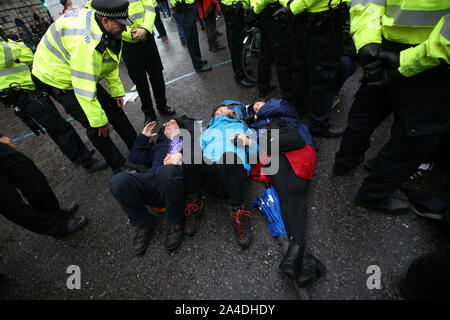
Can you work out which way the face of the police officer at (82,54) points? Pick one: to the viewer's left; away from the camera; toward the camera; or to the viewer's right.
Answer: to the viewer's right

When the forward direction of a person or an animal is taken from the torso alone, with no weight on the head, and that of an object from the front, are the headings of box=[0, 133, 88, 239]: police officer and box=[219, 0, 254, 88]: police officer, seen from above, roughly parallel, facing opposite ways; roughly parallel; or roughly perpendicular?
roughly perpendicular

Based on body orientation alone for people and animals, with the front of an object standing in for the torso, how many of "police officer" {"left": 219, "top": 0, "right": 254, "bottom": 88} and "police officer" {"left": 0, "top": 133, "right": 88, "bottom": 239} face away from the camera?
0

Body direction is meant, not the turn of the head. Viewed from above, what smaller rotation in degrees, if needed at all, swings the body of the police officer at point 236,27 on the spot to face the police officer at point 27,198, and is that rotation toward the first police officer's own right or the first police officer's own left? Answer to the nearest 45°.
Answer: approximately 90° to the first police officer's own right

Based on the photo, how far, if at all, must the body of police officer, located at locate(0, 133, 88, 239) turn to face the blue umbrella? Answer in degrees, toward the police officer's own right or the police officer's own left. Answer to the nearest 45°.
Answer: approximately 45° to the police officer's own right

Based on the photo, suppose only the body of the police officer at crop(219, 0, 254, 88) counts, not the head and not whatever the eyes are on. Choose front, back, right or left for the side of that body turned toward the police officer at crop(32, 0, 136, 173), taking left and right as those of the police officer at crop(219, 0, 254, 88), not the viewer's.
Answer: right

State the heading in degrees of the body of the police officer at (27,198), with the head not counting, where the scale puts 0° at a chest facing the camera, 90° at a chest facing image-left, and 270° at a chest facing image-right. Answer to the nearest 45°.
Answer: approximately 270°

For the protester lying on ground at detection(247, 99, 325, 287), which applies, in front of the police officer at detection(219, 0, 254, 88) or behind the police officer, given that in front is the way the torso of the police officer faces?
in front

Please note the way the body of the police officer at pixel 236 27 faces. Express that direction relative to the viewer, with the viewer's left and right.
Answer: facing the viewer and to the right of the viewer
